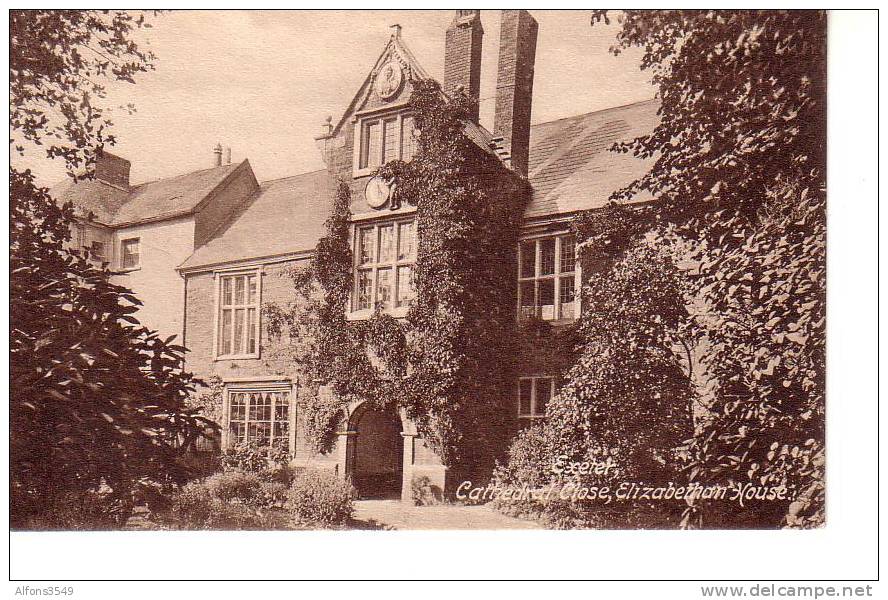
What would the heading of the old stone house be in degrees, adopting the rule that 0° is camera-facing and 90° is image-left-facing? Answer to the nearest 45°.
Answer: approximately 45°
